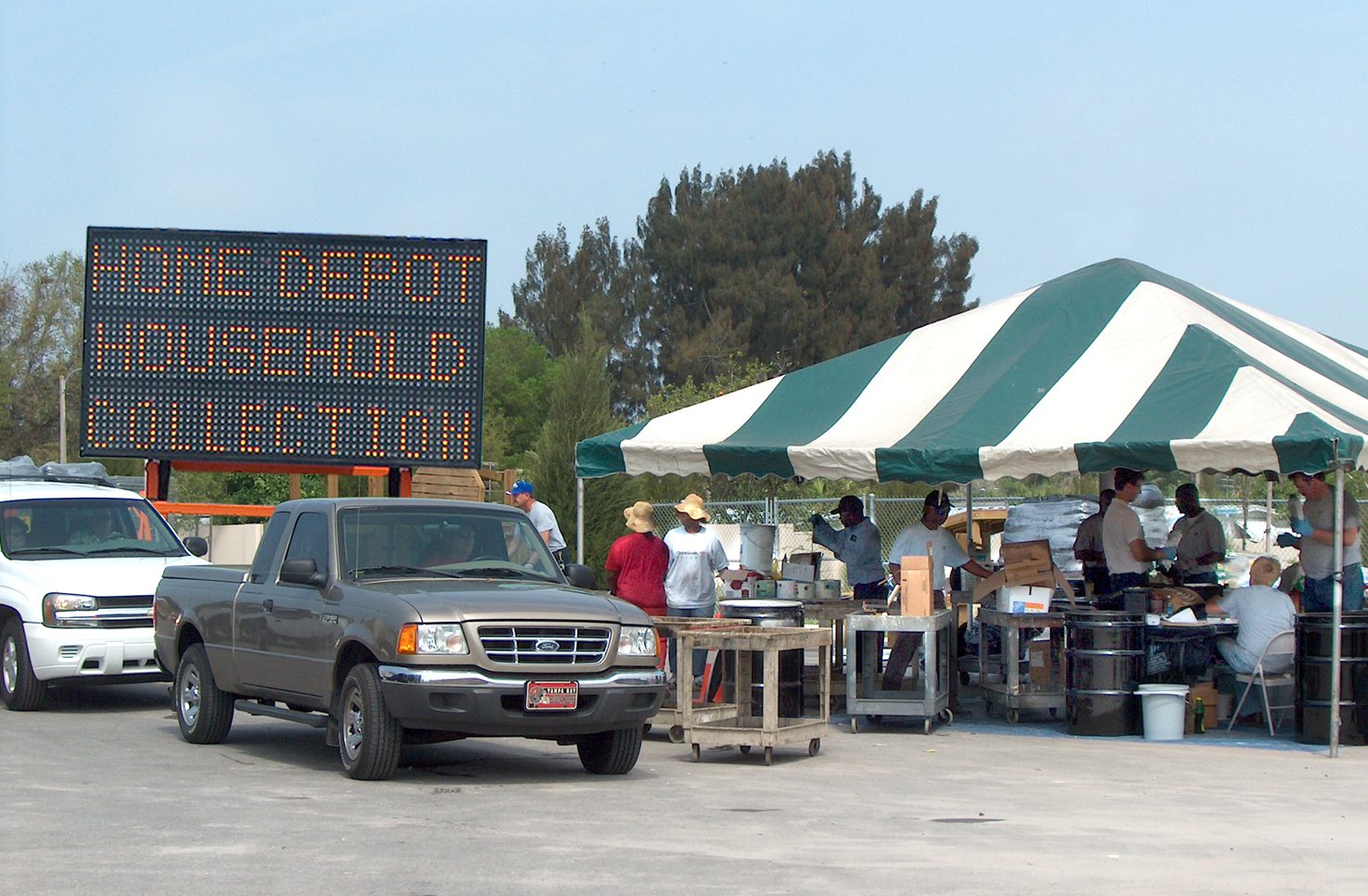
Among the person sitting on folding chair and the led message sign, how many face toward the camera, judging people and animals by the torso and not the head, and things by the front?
1

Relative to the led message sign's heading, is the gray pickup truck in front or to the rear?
in front

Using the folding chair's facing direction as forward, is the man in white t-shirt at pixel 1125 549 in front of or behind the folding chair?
in front

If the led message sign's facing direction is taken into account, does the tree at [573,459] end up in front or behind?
behind

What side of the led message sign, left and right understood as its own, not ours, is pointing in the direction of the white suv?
front

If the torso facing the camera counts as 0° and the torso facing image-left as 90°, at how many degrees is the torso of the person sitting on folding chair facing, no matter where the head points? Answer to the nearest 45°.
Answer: approximately 135°

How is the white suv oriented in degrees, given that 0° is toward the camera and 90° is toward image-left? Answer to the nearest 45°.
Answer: approximately 315°

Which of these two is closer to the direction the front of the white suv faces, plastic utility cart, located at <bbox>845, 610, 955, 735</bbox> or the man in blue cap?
the plastic utility cart

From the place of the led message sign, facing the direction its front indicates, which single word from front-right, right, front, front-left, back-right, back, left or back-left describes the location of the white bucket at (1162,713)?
front-left

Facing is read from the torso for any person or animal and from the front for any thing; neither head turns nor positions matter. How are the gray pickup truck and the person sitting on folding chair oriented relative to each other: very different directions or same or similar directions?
very different directions

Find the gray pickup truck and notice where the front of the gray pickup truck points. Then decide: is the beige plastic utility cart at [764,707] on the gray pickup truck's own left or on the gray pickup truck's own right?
on the gray pickup truck's own left

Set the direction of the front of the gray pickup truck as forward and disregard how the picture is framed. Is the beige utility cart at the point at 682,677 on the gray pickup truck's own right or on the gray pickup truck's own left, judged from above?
on the gray pickup truck's own left
